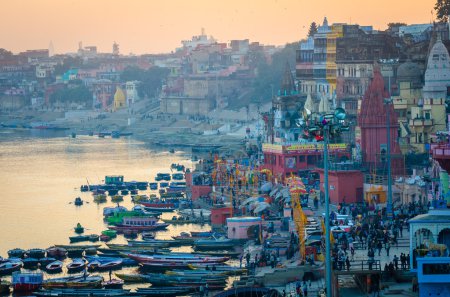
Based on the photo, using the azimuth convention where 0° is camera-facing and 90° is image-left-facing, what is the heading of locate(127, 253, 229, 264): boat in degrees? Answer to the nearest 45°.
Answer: approximately 90°

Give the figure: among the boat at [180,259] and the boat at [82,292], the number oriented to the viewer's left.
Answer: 2

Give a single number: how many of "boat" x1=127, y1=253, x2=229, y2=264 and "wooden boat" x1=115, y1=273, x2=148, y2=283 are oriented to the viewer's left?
2

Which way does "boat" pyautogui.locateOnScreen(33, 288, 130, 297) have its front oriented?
to the viewer's left
